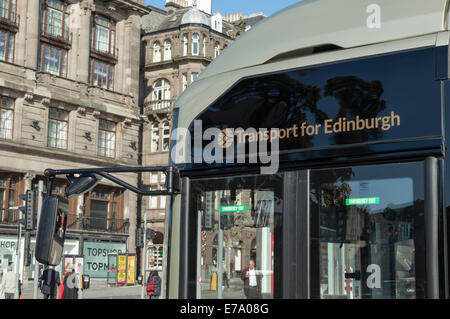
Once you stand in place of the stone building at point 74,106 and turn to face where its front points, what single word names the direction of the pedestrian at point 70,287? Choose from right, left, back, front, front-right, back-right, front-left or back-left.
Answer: front-right

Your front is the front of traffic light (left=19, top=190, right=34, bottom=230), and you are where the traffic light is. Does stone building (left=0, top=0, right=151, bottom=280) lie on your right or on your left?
on your right

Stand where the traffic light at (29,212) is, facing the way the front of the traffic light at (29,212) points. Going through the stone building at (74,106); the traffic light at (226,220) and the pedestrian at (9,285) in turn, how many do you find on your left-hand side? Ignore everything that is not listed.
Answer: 1

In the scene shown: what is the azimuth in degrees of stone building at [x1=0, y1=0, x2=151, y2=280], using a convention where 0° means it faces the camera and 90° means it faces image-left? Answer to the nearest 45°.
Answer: approximately 315°
